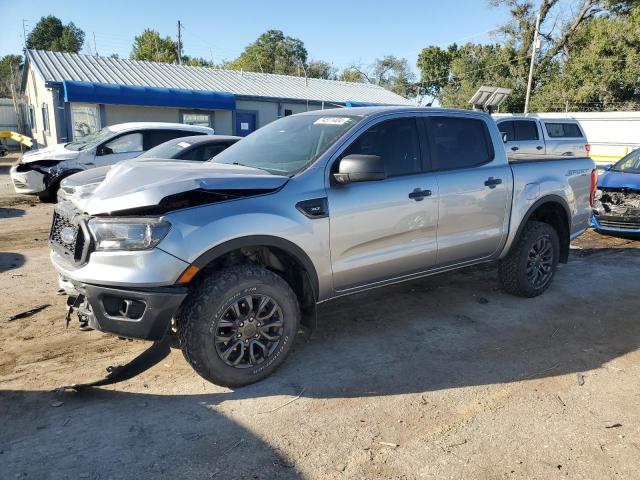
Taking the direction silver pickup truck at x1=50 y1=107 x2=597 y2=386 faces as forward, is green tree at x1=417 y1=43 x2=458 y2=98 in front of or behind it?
behind

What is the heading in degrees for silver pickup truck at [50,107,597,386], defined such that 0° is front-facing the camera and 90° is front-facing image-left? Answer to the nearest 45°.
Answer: approximately 45°

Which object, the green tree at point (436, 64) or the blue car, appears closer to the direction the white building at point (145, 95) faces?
the blue car

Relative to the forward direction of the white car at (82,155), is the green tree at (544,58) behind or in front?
behind

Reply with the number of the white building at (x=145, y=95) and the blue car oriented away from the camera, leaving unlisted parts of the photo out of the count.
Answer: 0

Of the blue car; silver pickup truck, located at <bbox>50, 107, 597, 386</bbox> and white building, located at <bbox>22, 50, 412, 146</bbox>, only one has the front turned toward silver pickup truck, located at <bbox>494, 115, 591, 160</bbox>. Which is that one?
the white building

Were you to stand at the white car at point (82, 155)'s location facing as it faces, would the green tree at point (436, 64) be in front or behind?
behind

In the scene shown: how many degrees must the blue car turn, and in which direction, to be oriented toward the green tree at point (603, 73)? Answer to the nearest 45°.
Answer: approximately 135° to its right

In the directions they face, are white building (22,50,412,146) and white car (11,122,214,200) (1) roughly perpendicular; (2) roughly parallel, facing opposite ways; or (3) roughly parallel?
roughly perpendicular

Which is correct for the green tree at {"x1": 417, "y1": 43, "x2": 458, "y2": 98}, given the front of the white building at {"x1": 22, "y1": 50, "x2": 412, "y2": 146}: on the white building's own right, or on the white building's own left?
on the white building's own left

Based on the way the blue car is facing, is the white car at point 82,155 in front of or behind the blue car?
in front
